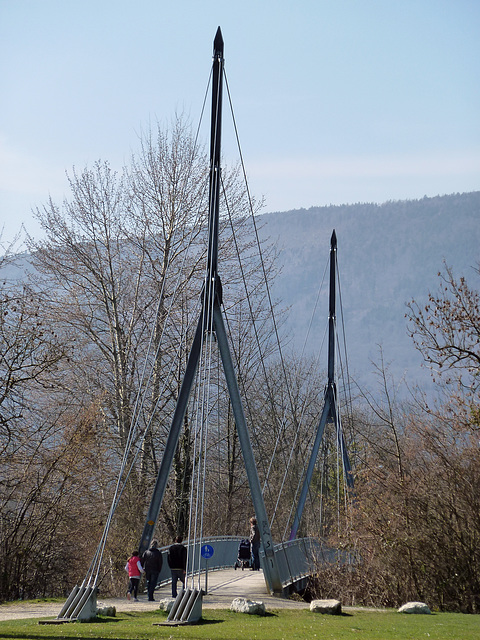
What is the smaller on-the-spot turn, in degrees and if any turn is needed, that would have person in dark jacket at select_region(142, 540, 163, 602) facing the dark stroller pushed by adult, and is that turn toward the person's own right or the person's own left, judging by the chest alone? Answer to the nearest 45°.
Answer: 0° — they already face them

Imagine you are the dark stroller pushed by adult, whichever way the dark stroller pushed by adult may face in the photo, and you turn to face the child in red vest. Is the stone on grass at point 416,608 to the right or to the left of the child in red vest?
left

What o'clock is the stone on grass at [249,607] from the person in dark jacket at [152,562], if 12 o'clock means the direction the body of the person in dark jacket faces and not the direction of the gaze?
The stone on grass is roughly at 5 o'clock from the person in dark jacket.

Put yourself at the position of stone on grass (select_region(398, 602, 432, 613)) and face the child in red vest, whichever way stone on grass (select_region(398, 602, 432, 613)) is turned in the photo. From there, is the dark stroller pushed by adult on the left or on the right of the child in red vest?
right

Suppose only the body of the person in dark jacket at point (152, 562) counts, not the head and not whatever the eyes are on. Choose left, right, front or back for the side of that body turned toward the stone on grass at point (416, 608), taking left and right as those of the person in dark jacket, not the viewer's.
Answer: right

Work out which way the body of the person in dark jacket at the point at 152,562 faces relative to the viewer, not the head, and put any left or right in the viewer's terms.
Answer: facing away from the viewer

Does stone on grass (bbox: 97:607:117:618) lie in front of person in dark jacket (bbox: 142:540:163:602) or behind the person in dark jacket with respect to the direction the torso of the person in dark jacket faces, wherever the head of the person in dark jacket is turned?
behind
